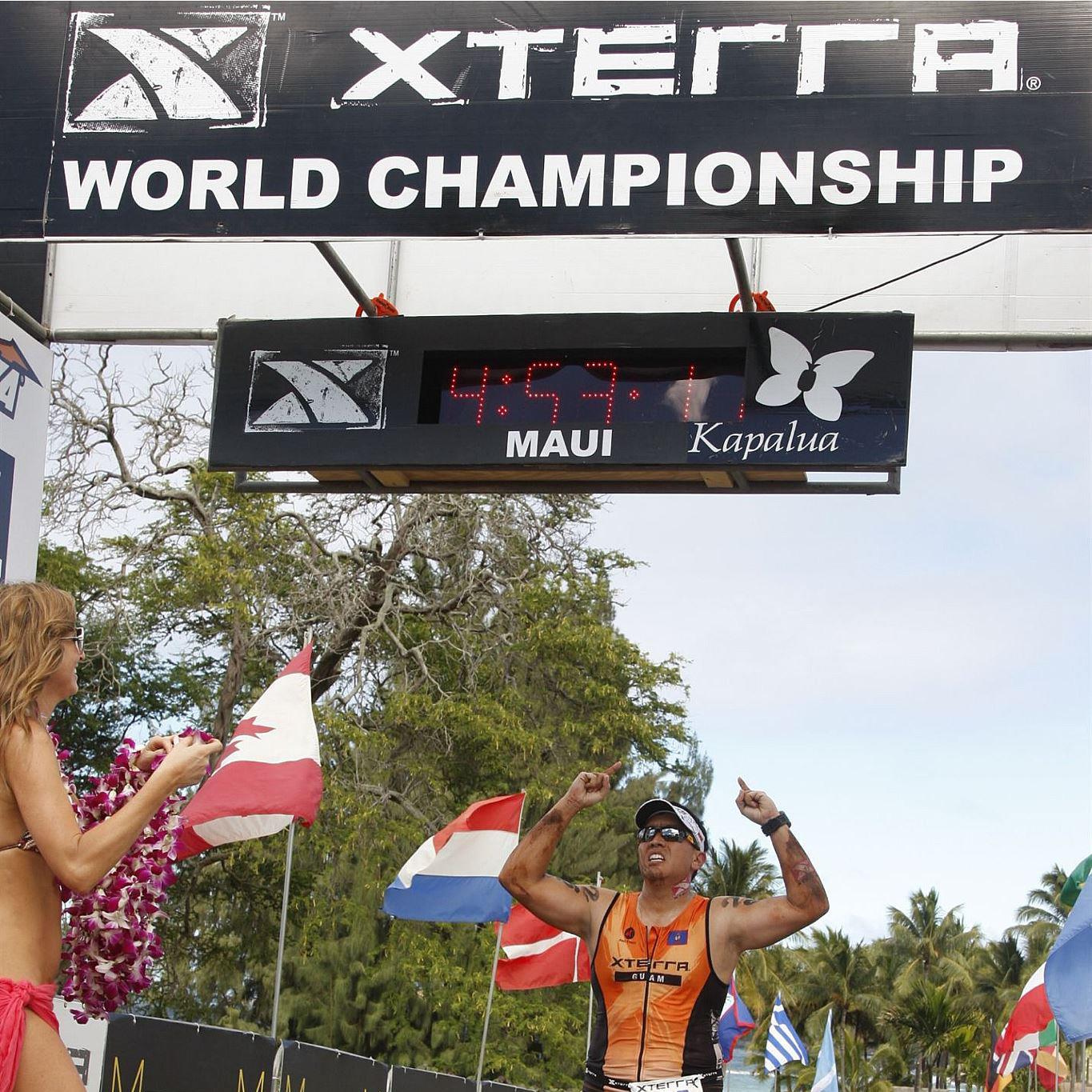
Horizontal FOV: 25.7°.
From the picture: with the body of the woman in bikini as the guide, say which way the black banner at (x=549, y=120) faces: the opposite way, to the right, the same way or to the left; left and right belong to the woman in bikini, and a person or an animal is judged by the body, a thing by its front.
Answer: to the right

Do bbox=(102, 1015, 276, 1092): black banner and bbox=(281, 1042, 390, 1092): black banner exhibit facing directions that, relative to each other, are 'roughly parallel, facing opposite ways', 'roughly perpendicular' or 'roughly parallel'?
roughly parallel

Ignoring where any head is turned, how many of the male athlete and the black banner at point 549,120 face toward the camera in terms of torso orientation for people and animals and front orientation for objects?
2

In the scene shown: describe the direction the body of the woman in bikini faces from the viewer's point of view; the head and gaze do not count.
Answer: to the viewer's right

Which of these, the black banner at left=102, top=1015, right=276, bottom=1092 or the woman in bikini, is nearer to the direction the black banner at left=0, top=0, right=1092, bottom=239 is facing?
the woman in bikini

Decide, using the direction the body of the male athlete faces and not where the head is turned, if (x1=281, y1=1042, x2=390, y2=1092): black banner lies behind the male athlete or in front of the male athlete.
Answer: behind

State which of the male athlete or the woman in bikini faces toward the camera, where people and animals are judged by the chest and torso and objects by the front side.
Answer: the male athlete

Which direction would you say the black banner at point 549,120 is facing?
toward the camera

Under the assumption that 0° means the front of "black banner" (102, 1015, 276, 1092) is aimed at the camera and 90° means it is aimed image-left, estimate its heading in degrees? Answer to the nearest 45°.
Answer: approximately 315°

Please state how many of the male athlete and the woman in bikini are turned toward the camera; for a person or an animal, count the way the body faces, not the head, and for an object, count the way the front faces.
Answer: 1

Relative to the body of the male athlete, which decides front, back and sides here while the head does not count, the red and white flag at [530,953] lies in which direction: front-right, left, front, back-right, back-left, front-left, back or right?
back

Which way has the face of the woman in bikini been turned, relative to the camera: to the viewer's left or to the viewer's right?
to the viewer's right

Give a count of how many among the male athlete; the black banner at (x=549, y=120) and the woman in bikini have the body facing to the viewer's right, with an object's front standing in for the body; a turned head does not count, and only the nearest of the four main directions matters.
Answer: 1

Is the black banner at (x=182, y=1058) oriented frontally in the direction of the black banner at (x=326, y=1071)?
no
